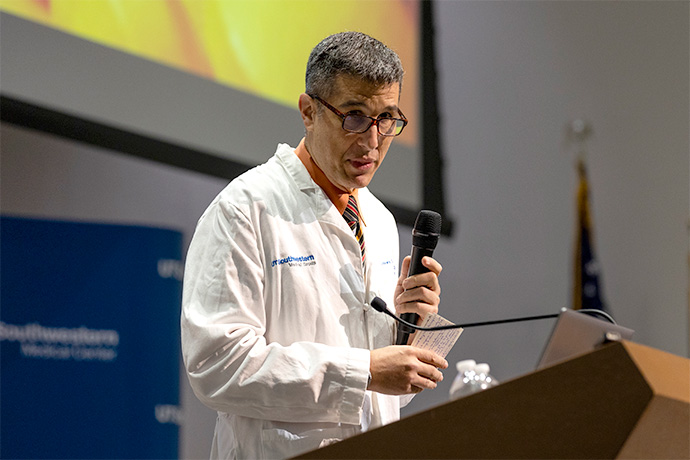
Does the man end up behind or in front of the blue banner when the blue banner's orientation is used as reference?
in front

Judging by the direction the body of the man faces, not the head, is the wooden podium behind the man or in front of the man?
in front

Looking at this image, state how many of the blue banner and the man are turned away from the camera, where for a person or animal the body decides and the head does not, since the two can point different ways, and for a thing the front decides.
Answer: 0

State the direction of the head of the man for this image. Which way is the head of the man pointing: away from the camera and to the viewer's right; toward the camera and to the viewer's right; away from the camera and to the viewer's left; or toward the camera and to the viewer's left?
toward the camera and to the viewer's right

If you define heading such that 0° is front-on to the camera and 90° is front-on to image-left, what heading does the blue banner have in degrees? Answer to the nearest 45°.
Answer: approximately 0°

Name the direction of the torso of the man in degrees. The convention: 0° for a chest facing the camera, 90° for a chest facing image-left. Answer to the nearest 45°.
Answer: approximately 315°

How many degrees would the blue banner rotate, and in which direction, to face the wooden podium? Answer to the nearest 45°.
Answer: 0° — it already faces it

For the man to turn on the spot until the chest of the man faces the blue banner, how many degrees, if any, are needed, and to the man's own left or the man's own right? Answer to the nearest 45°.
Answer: approximately 180°

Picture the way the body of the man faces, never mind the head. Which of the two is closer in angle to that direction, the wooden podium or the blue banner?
the wooden podium
